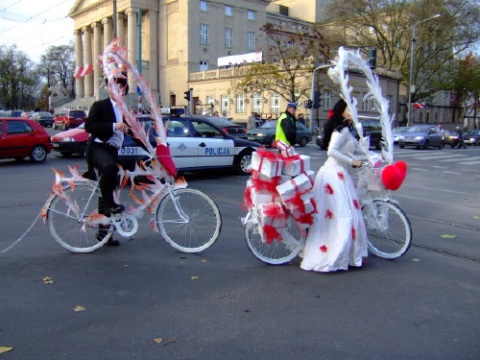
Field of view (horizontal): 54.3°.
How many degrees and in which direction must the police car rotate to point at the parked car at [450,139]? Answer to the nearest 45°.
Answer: approximately 45° to its left

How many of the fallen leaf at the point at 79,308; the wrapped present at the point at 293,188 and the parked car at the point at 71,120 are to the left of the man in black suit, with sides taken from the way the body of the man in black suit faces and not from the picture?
1

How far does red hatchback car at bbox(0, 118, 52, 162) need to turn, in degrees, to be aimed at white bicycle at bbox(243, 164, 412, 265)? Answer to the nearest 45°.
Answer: approximately 90° to its left

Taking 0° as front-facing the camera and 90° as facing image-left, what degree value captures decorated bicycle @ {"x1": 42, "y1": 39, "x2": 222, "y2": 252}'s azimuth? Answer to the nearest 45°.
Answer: approximately 270°

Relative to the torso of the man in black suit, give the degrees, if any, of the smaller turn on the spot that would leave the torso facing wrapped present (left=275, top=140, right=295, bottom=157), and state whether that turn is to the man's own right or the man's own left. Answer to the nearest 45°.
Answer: approximately 45° to the man's own right

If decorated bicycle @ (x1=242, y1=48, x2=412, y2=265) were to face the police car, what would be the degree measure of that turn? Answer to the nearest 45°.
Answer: approximately 135° to its left

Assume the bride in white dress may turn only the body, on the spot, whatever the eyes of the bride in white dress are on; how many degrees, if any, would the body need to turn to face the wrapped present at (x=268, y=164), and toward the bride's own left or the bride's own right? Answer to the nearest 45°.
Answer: approximately 135° to the bride's own right

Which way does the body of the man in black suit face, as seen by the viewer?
to the viewer's right

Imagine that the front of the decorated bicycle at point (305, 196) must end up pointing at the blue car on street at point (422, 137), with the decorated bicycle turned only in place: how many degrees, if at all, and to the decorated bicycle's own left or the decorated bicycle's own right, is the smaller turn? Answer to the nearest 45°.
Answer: approximately 90° to the decorated bicycle's own left

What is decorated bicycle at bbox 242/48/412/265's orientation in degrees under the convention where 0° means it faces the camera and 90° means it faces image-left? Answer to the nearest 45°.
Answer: approximately 270°

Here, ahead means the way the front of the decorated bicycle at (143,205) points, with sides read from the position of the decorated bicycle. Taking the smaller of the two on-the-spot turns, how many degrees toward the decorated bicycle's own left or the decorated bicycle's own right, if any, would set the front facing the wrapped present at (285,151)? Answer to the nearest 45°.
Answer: approximately 45° to the decorated bicycle's own right

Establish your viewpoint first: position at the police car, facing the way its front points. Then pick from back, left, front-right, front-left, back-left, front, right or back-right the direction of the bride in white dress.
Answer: right

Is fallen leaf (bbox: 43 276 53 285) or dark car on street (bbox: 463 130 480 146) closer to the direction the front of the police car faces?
the dark car on street
